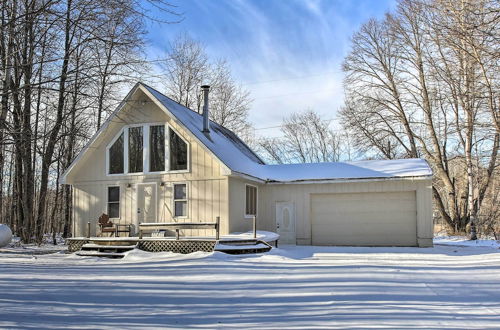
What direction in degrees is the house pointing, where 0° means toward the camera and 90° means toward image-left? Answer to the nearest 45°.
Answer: approximately 0°

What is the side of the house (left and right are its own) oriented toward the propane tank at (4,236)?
right
